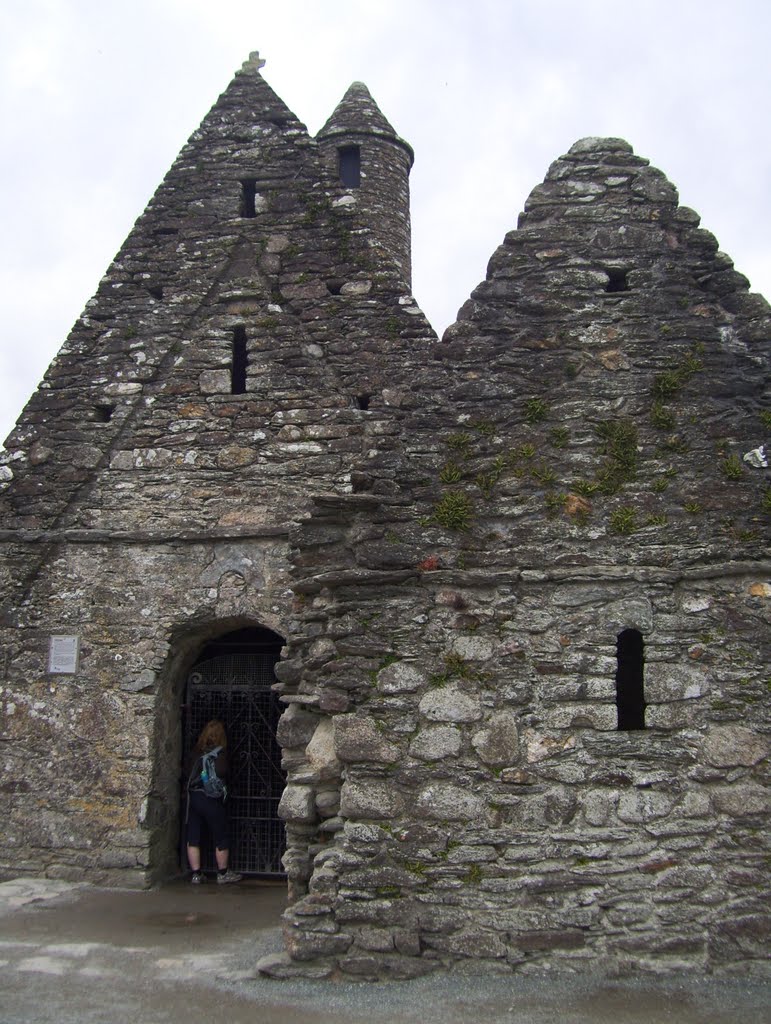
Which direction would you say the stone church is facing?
toward the camera
